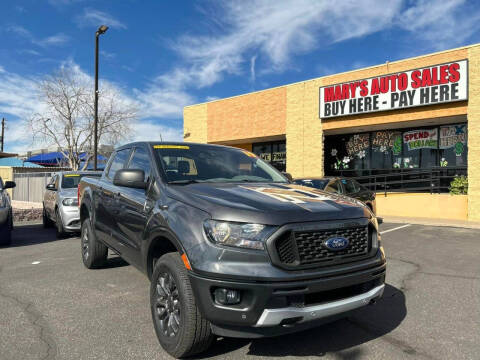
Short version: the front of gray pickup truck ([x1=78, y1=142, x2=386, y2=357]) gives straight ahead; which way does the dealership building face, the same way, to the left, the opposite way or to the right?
to the right

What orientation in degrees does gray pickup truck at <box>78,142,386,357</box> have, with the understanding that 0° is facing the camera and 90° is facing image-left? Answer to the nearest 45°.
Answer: approximately 315°

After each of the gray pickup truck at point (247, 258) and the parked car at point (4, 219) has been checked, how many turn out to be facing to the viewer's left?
0

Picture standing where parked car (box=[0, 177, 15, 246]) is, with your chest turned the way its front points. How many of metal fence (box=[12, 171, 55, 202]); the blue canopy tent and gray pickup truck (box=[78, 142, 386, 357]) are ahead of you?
1

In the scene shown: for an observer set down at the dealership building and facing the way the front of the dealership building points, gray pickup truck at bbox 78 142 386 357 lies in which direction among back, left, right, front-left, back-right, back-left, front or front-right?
front-left

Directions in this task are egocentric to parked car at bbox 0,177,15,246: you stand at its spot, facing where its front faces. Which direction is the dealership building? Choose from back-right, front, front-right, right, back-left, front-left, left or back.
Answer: left

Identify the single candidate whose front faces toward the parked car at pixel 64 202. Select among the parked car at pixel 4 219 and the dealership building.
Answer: the dealership building

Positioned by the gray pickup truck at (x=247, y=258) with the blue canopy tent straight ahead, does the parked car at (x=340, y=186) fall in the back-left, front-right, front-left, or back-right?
front-right

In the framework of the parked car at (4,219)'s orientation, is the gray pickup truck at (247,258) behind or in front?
in front

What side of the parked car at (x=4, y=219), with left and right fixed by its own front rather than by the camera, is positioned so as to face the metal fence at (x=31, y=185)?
back

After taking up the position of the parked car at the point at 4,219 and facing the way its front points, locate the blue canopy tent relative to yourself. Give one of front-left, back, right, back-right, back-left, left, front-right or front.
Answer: back

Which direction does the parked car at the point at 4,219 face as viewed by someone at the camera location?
facing the viewer

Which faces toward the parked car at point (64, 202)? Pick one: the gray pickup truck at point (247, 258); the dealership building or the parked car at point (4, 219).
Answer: the dealership building

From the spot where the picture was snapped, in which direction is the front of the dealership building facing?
facing the viewer and to the left of the viewer

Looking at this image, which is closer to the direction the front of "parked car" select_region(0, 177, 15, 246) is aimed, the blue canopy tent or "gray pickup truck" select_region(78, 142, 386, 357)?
the gray pickup truck

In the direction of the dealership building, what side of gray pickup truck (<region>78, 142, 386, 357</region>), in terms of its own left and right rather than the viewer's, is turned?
left

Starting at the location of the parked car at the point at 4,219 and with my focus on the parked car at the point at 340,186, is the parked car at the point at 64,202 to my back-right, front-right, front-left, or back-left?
front-left
